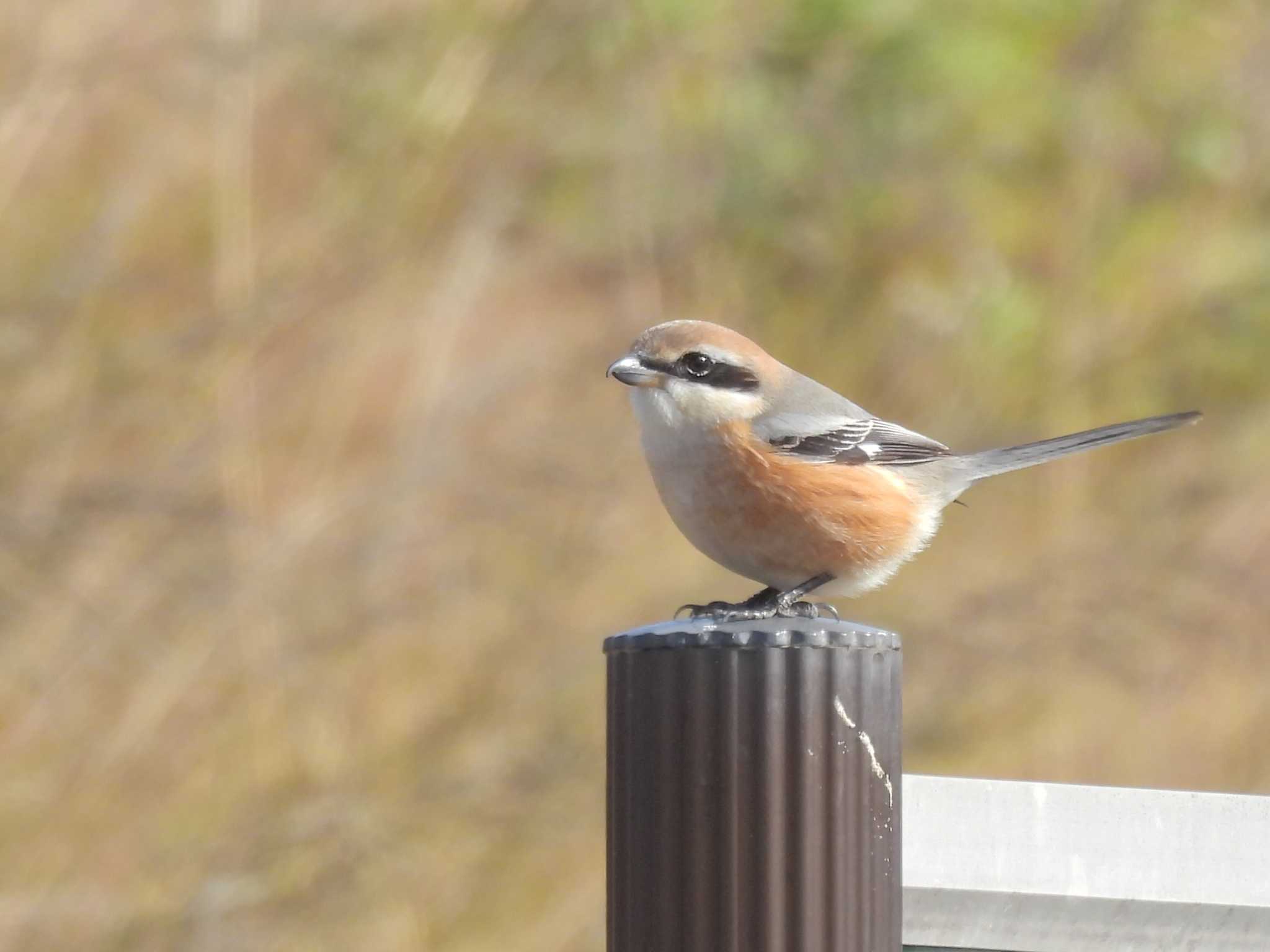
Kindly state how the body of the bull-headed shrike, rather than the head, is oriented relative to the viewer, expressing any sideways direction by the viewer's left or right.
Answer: facing to the left of the viewer
